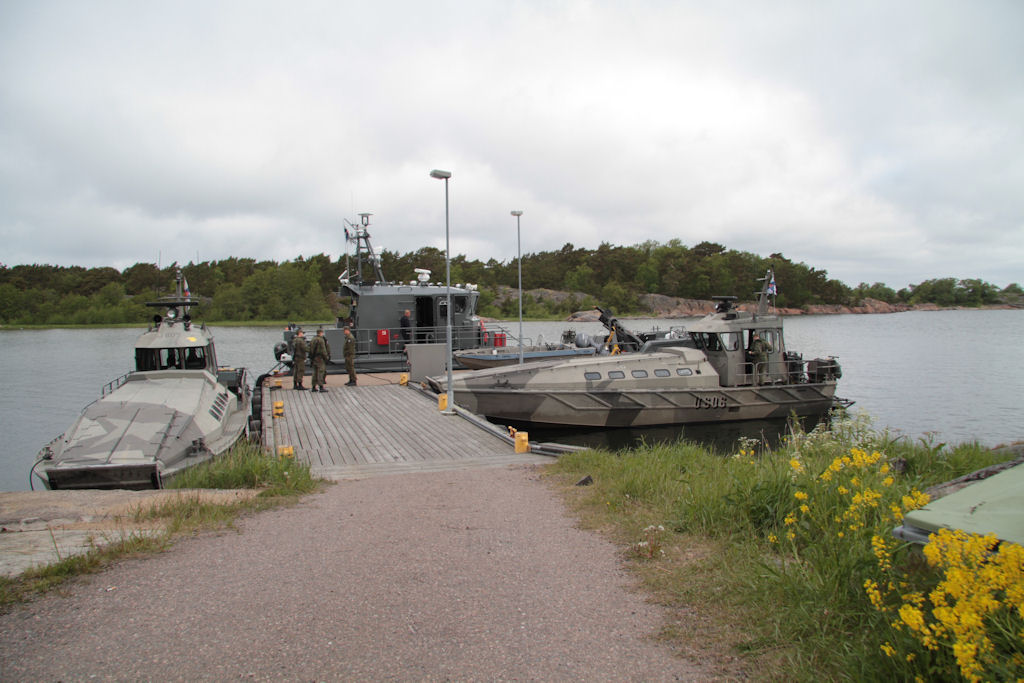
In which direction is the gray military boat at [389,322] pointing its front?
to the viewer's right

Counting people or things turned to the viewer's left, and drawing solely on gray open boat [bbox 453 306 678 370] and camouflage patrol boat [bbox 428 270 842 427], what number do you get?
2

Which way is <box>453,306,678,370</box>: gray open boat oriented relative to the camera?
to the viewer's left

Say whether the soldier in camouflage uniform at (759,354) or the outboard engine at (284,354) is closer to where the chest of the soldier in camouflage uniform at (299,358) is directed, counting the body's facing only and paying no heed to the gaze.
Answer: the soldier in camouflage uniform

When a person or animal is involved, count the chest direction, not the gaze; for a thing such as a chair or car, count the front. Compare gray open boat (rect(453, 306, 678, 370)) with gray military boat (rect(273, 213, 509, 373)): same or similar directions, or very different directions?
very different directions

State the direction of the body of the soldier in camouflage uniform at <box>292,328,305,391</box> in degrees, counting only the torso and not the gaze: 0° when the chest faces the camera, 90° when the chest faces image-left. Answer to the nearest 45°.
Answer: approximately 270°

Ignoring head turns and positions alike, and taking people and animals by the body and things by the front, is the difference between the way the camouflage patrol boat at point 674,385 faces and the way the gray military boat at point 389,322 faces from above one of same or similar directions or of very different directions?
very different directions

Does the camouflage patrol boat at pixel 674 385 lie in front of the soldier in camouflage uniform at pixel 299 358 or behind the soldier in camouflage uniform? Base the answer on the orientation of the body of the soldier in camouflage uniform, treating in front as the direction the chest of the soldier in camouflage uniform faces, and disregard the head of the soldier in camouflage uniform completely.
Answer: in front

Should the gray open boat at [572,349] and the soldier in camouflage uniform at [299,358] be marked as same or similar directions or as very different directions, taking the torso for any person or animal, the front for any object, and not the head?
very different directions

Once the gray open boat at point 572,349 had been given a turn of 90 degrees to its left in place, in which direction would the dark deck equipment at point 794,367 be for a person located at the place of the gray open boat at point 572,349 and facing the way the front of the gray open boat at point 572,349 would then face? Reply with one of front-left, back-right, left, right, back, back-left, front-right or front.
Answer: front-left

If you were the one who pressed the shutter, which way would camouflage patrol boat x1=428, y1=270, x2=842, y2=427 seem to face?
facing to the left of the viewer

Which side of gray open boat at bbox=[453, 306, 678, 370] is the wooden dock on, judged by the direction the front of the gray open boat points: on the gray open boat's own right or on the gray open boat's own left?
on the gray open boat's own left
